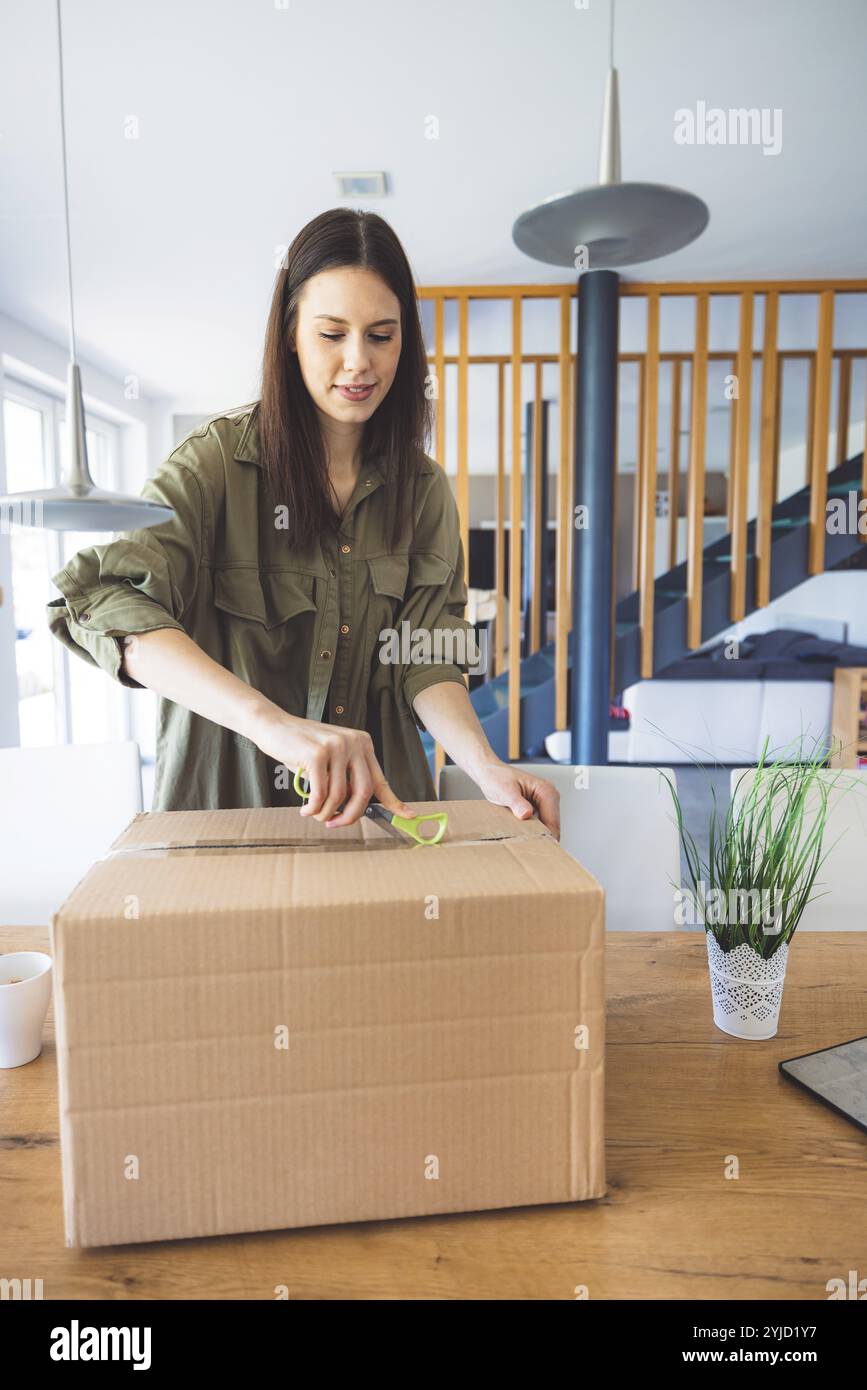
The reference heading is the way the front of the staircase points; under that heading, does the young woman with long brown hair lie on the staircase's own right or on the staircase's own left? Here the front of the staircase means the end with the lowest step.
on the staircase's own left

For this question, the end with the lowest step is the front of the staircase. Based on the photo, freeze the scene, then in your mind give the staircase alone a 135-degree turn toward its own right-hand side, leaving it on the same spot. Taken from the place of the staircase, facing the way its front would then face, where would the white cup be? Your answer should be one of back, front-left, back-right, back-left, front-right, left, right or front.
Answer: back-right

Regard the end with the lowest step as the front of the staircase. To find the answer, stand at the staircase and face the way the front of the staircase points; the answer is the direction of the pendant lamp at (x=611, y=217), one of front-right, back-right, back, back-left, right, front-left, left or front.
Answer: left

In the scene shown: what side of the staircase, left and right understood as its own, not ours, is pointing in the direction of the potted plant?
left

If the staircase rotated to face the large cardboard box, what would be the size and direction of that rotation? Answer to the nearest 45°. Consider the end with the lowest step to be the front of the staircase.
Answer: approximately 90° to its left

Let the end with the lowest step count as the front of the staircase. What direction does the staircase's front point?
to the viewer's left
